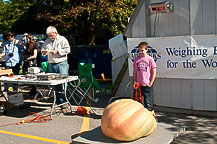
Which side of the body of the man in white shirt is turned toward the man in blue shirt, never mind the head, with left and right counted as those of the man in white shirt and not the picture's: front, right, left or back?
right

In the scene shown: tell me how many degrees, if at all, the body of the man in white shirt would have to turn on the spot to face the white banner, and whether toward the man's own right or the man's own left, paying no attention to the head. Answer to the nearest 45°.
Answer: approximately 90° to the man's own left

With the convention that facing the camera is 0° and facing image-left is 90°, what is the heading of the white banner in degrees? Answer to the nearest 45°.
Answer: approximately 0°

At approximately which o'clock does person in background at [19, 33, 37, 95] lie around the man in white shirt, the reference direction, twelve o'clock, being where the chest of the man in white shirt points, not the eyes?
The person in background is roughly at 4 o'clock from the man in white shirt.

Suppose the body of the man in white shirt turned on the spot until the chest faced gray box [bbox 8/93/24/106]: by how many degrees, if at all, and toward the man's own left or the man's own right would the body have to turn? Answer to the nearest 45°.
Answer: approximately 90° to the man's own right

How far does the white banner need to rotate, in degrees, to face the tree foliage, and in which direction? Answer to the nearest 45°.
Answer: approximately 135° to its right

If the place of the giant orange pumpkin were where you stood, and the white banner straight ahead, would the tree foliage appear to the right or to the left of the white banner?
left

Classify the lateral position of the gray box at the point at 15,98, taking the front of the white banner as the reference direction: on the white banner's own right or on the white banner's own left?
on the white banner's own right

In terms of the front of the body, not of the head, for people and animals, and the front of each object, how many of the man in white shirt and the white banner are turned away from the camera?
0

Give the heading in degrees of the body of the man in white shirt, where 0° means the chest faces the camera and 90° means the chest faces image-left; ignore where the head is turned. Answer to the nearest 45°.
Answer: approximately 45°

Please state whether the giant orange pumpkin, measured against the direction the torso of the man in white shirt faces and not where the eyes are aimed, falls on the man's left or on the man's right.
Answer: on the man's left

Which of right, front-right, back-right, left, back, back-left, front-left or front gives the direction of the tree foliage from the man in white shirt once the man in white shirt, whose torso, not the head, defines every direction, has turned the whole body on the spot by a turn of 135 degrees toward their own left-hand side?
left

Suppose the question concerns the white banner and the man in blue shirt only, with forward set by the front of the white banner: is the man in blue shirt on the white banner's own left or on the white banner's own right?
on the white banner's own right

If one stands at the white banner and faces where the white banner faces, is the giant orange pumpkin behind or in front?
in front
